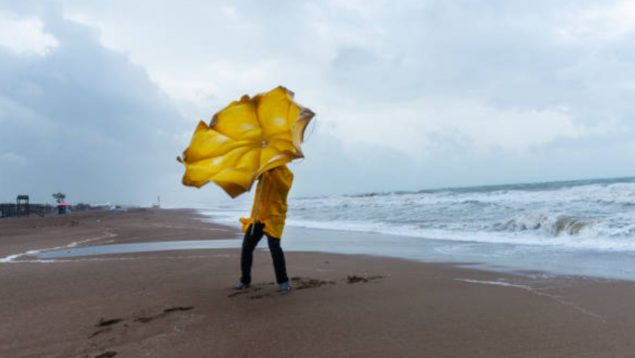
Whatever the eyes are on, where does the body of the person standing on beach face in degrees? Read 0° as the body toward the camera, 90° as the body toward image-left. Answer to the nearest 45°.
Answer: approximately 45°
